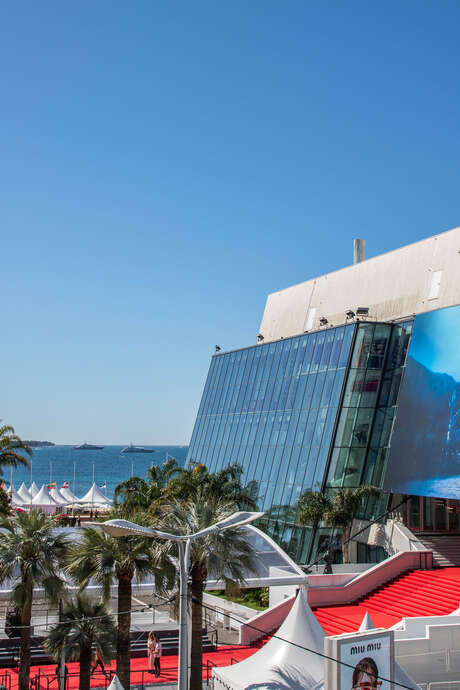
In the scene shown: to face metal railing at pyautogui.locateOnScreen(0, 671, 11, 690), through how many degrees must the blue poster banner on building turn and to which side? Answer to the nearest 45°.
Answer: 0° — it already faces it

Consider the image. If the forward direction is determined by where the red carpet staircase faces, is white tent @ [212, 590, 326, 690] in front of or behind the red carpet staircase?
in front

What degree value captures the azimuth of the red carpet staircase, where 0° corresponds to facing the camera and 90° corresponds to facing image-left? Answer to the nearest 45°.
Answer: approximately 45°

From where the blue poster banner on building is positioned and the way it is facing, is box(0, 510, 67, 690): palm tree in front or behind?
in front

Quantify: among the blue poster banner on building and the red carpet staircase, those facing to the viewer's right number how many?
0

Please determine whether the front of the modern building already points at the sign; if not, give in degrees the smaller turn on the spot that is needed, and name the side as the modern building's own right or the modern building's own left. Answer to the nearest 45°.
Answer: approximately 45° to the modern building's own left

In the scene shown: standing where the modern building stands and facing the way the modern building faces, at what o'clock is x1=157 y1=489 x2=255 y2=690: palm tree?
The palm tree is roughly at 11 o'clock from the modern building.

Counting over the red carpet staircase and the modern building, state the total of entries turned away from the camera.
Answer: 0

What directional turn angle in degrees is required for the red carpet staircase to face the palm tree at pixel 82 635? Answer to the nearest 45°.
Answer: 0° — it already faces it
